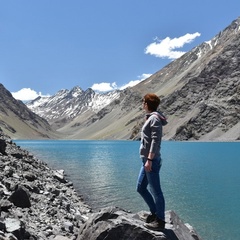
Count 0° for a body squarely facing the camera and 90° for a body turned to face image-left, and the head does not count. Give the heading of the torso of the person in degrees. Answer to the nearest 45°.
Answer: approximately 90°
